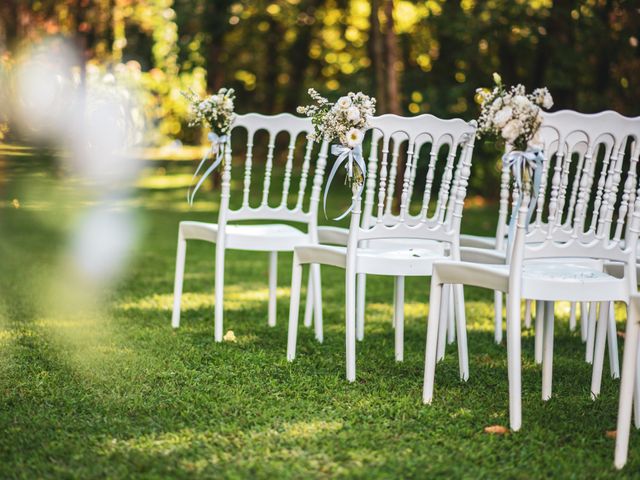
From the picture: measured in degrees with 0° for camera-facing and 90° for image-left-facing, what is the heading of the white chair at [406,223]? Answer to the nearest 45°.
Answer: approximately 135°

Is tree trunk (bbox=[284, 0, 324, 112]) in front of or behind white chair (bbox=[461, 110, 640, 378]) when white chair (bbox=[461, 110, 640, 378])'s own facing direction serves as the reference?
in front

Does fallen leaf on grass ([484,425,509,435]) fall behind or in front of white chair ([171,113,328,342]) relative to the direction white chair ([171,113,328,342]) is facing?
behind

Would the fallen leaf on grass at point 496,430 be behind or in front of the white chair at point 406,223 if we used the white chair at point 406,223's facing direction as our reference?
behind

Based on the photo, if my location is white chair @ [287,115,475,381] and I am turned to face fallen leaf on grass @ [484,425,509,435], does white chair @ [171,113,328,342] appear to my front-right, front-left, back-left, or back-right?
back-right
